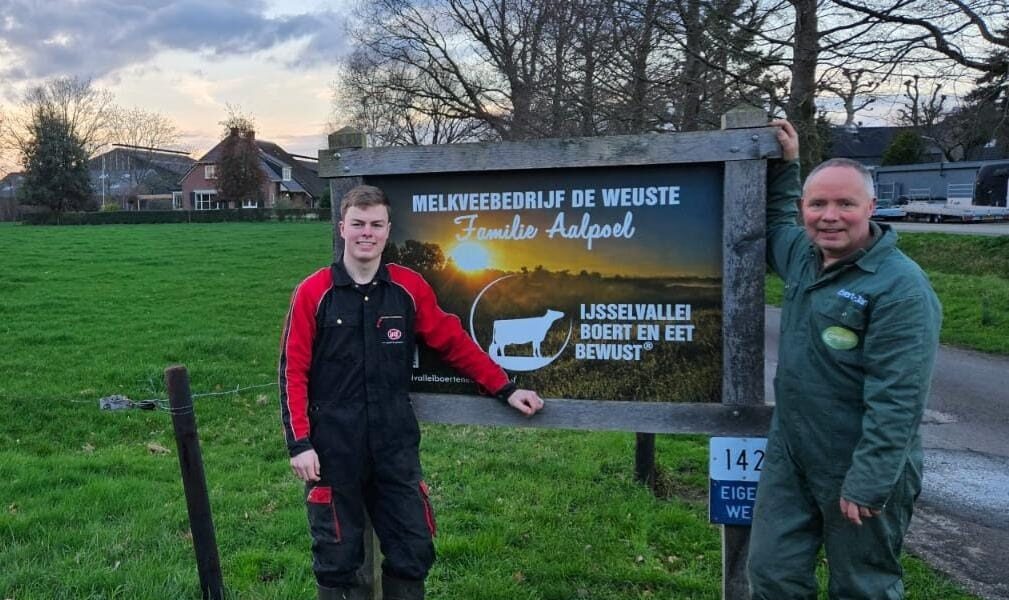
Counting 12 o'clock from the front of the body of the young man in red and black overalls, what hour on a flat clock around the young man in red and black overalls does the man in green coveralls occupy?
The man in green coveralls is roughly at 10 o'clock from the young man in red and black overalls.

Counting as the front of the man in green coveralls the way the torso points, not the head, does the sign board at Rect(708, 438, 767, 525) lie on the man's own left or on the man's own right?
on the man's own right

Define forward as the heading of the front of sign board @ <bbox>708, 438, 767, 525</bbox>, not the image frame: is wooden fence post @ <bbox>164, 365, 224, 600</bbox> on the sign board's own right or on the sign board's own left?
on the sign board's own right

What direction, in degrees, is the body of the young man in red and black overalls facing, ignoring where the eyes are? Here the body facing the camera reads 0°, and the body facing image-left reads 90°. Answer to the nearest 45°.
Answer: approximately 0°

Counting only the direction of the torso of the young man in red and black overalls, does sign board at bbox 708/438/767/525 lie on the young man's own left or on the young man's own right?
on the young man's own left

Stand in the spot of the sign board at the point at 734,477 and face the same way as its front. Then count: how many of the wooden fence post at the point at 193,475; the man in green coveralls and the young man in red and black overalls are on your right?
2

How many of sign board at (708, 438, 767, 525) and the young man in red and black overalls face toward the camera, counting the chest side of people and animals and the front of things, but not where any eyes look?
2
